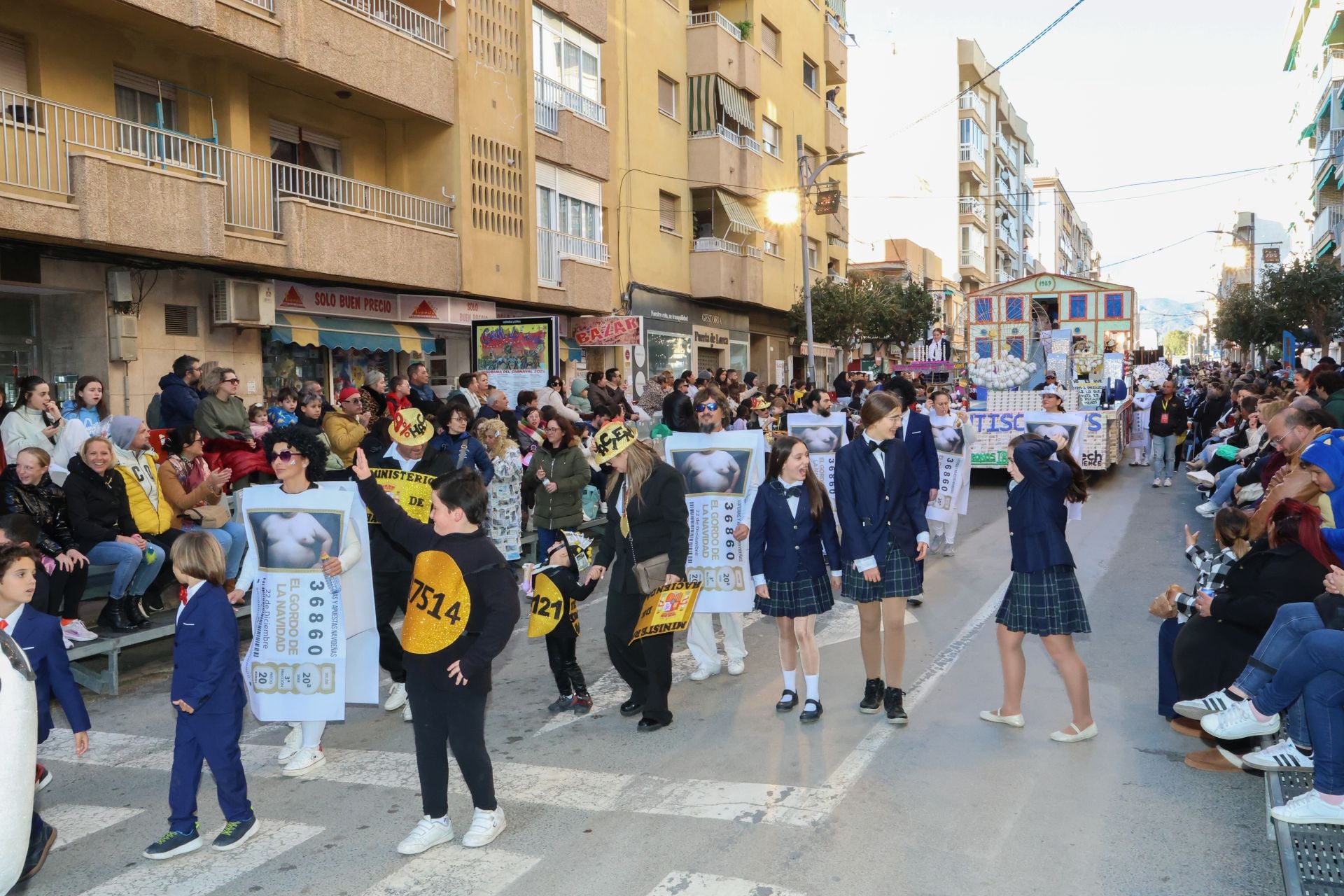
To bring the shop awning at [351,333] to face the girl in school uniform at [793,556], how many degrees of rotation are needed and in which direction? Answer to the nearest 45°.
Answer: approximately 45° to its right

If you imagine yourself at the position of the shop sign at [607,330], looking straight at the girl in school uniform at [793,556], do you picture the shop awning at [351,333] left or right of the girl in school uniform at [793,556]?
right

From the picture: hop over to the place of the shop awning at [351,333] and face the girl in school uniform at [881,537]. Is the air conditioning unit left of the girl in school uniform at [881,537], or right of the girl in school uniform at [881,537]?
right

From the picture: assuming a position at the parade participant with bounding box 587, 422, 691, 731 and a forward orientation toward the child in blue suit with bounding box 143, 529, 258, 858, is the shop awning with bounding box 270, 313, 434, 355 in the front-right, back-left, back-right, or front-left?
back-right

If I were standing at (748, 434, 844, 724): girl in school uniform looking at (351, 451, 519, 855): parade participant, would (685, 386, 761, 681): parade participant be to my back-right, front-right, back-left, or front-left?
back-right

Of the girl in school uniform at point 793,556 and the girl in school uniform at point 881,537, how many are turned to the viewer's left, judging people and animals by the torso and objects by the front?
0

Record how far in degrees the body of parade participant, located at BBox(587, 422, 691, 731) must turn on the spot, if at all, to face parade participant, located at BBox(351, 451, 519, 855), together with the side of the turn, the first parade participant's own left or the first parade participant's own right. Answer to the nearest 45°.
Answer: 0° — they already face them

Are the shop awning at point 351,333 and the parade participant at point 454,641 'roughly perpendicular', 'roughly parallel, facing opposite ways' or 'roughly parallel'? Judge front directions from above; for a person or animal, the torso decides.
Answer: roughly perpendicular

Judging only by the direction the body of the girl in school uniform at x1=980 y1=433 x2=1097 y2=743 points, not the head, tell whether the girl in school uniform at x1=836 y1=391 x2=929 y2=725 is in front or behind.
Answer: in front

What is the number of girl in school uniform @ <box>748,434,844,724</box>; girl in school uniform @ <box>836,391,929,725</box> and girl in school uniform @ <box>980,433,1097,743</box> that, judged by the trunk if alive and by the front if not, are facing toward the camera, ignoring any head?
2
